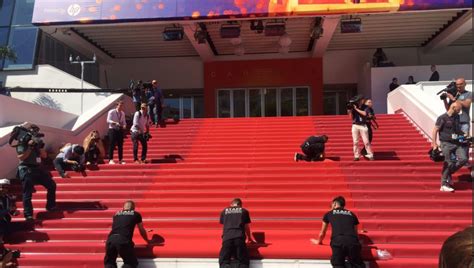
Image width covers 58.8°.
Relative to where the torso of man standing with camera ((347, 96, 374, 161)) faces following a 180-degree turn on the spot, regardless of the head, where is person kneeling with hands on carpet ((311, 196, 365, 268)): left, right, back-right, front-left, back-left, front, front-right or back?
back-right

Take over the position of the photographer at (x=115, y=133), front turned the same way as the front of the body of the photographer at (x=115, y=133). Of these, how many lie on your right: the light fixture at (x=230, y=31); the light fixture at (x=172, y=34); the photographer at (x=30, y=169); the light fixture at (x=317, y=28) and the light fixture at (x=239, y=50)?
1

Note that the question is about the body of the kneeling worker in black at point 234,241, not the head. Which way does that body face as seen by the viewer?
away from the camera

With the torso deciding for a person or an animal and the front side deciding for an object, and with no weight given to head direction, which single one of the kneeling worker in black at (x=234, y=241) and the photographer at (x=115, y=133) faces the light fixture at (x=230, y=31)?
the kneeling worker in black

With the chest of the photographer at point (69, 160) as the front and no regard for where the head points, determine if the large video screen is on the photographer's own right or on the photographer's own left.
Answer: on the photographer's own left

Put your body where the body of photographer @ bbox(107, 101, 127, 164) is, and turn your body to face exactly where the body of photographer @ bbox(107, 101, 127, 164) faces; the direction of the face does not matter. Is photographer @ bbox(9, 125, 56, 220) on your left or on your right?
on your right

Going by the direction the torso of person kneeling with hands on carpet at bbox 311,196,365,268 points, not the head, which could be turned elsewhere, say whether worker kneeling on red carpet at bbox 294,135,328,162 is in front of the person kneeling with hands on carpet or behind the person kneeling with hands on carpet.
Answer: in front

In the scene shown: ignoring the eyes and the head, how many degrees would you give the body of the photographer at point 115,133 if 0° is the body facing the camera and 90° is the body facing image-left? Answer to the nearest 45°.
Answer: approximately 315°

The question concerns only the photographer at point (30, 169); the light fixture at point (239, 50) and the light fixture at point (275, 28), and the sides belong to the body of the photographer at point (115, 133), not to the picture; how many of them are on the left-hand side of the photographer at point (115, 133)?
2

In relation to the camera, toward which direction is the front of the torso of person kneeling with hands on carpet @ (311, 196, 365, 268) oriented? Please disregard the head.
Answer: away from the camera

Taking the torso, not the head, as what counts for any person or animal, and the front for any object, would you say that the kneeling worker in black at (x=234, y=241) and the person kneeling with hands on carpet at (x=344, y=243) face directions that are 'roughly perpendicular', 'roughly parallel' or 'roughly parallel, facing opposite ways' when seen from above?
roughly parallel

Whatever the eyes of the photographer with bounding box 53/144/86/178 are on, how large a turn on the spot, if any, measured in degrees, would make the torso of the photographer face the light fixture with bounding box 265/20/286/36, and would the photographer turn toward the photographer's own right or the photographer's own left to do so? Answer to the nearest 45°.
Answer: approximately 90° to the photographer's own left

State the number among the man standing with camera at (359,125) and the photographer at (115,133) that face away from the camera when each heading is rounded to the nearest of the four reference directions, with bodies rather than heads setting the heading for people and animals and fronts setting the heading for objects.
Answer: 0

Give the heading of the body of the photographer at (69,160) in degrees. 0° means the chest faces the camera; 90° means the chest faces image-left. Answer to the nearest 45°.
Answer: approximately 315°

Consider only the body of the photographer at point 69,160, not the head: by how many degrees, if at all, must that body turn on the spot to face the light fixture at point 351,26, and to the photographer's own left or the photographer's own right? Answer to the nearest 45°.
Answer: approximately 45° to the photographer's own left

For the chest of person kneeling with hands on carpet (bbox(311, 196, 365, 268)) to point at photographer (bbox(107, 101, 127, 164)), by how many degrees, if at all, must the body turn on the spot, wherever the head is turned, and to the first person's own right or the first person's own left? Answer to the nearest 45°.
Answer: approximately 45° to the first person's own left

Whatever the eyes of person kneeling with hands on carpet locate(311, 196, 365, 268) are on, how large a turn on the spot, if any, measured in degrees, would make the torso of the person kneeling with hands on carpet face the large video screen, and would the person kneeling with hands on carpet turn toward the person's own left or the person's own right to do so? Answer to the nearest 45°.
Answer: approximately 45° to the person's own left

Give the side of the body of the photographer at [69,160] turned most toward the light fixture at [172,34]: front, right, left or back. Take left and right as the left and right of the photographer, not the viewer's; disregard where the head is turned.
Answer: left

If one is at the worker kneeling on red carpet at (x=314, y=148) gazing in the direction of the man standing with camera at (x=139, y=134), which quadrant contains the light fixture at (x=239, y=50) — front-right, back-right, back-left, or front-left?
front-right

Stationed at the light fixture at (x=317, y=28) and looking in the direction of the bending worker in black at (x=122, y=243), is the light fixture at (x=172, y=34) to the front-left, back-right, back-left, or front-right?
front-right
